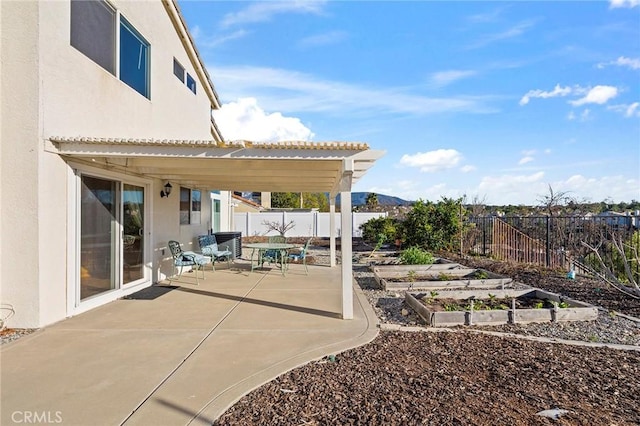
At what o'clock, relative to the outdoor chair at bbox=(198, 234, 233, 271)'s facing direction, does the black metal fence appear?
The black metal fence is roughly at 11 o'clock from the outdoor chair.

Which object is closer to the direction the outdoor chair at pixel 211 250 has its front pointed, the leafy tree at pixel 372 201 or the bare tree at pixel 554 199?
the bare tree

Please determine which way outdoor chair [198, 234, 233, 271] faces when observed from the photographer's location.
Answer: facing the viewer and to the right of the viewer

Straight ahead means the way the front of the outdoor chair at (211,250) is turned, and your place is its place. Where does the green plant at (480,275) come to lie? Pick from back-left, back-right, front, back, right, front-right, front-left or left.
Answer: front

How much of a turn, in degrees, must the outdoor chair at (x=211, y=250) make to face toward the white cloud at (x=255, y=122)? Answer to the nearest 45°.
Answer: approximately 135° to its left

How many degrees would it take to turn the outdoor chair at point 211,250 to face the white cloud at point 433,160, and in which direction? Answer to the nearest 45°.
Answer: approximately 90° to its left

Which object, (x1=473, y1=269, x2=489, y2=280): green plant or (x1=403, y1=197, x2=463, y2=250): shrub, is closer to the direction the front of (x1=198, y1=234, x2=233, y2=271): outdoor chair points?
the green plant

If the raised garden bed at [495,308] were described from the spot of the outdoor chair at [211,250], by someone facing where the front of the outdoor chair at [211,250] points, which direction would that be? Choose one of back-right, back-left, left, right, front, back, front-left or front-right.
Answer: front

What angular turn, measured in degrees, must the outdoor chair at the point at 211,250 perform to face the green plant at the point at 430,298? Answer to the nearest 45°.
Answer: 0° — it already faces it

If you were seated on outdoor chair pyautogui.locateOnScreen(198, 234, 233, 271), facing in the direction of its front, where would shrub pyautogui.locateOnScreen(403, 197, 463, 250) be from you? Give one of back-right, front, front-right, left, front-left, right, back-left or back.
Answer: front-left

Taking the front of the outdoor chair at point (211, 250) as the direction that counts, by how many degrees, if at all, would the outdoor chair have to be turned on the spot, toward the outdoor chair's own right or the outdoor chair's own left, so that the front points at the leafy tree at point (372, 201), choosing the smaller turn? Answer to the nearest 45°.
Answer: approximately 90° to the outdoor chair's own left

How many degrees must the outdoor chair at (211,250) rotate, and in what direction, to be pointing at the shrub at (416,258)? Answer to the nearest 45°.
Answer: approximately 45° to its left

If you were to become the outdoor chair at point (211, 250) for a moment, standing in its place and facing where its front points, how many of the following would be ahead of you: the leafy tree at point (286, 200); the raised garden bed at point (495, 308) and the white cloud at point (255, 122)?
1

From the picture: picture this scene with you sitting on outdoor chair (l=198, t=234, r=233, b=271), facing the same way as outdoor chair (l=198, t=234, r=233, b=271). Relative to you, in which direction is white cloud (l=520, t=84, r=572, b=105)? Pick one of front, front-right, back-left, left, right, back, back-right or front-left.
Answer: front-left
